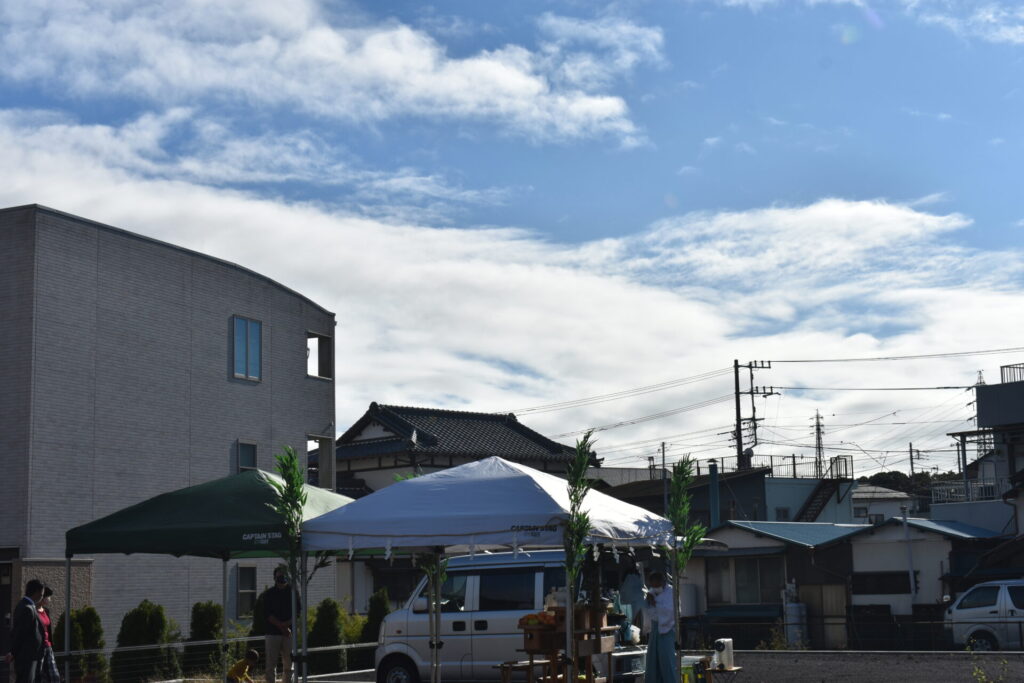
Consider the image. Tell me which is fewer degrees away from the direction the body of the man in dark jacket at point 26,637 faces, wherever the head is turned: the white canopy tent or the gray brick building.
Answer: the white canopy tent

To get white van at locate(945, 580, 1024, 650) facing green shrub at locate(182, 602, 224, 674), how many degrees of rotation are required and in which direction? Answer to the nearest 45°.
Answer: approximately 45° to its left

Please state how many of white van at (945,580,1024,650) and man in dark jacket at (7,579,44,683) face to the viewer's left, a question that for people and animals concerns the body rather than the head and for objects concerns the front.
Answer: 1

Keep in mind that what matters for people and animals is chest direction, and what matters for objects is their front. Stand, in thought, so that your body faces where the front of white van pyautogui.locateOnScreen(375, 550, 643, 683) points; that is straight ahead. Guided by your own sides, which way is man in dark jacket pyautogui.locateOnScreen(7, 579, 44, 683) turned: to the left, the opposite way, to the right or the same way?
the opposite way

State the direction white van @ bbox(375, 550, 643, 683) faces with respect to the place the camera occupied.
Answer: facing to the left of the viewer

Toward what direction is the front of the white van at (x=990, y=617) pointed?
to the viewer's left

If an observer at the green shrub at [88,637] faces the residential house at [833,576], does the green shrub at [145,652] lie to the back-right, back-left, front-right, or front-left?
front-right

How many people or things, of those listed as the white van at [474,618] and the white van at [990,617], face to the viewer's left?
2

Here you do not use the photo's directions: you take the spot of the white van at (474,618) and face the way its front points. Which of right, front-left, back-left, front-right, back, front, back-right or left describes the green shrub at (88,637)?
front-right

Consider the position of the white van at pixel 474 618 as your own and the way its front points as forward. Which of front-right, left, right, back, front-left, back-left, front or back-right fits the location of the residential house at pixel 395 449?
right

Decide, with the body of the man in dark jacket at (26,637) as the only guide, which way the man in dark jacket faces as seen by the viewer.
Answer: to the viewer's right
